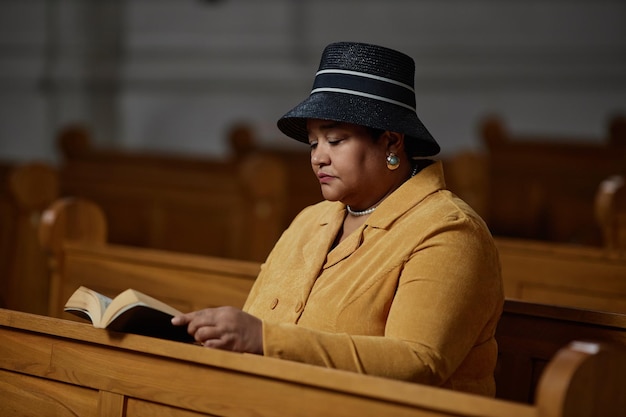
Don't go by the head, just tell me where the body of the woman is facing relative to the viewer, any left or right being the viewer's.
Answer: facing the viewer and to the left of the viewer

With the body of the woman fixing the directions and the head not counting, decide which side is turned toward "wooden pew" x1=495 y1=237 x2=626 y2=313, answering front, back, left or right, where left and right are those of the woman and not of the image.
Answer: back

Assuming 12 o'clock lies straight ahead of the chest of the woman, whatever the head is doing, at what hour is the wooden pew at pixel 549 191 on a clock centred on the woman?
The wooden pew is roughly at 5 o'clock from the woman.

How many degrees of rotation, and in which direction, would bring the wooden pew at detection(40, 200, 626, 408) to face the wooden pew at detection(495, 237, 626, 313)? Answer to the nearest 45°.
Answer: approximately 135° to its left

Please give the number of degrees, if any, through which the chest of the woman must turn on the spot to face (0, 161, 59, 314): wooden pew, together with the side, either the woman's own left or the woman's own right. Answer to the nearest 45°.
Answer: approximately 90° to the woman's own right

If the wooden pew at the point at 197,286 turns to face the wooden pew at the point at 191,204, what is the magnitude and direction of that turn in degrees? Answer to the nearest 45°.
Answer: approximately 135° to its right

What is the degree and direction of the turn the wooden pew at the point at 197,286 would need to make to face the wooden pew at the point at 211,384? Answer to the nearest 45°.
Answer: approximately 45° to its left
